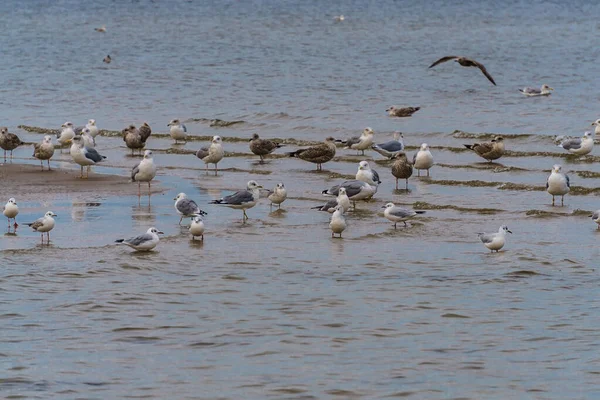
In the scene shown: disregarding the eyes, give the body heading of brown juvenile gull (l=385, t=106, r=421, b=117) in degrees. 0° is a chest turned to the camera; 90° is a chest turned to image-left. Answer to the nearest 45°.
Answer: approximately 90°

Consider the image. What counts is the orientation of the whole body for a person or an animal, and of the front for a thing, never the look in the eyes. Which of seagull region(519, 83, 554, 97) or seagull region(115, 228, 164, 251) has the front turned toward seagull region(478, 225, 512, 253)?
seagull region(115, 228, 164, 251)

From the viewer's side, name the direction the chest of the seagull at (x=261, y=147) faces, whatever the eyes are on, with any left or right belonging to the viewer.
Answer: facing to the left of the viewer

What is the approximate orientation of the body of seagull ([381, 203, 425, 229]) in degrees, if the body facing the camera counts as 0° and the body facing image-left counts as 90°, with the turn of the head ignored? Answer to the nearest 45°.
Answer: approximately 90°

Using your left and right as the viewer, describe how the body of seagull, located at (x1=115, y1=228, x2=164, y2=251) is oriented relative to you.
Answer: facing to the right of the viewer

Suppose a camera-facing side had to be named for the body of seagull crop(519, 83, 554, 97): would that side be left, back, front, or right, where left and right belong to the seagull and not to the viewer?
right

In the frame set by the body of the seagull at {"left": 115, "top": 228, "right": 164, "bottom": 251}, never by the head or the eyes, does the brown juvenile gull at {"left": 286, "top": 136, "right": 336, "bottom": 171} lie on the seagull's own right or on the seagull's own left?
on the seagull's own left

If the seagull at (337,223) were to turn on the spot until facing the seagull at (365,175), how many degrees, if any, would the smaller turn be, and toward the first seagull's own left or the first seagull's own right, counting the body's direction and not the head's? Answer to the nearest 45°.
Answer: approximately 180°

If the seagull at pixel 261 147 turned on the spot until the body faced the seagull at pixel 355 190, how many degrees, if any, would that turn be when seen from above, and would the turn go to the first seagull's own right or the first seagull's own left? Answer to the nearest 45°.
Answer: approximately 90° to the first seagull's own left

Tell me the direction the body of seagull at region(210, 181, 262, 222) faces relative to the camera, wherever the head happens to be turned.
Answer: to the viewer's right

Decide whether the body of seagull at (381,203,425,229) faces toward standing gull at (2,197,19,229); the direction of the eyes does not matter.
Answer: yes

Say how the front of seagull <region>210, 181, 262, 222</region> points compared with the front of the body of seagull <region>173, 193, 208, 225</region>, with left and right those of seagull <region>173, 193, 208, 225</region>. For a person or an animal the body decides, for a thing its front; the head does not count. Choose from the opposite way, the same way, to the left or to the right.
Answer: the opposite way

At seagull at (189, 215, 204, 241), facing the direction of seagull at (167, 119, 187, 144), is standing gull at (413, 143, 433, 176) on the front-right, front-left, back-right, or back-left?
front-right
